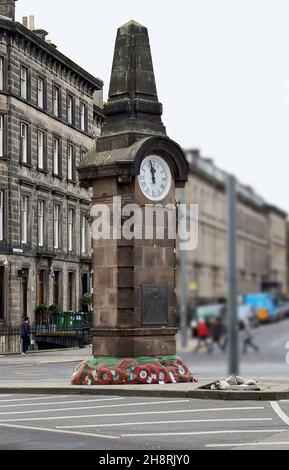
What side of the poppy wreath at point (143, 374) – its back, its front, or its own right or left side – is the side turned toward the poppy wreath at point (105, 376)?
right

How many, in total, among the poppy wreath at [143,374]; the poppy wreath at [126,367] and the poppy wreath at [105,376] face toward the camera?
3

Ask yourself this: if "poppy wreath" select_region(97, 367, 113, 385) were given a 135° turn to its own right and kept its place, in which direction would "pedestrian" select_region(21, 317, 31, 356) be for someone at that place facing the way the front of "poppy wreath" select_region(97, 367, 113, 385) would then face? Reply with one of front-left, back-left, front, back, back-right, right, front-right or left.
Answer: front-right

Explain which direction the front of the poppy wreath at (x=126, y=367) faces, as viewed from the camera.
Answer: facing the viewer

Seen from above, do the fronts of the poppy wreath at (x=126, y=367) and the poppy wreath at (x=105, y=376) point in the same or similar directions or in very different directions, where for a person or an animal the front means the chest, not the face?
same or similar directions

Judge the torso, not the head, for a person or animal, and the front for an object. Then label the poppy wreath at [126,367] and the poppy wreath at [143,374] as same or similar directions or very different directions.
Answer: same or similar directions

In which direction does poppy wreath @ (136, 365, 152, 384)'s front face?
toward the camera

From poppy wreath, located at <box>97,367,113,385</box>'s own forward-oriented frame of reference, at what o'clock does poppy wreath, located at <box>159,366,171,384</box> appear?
poppy wreath, located at <box>159,366,171,384</box> is roughly at 9 o'clock from poppy wreath, located at <box>97,367,113,385</box>.
